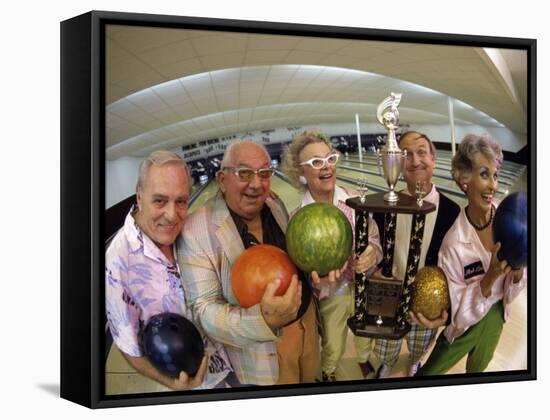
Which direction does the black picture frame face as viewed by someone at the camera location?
facing the viewer and to the right of the viewer
